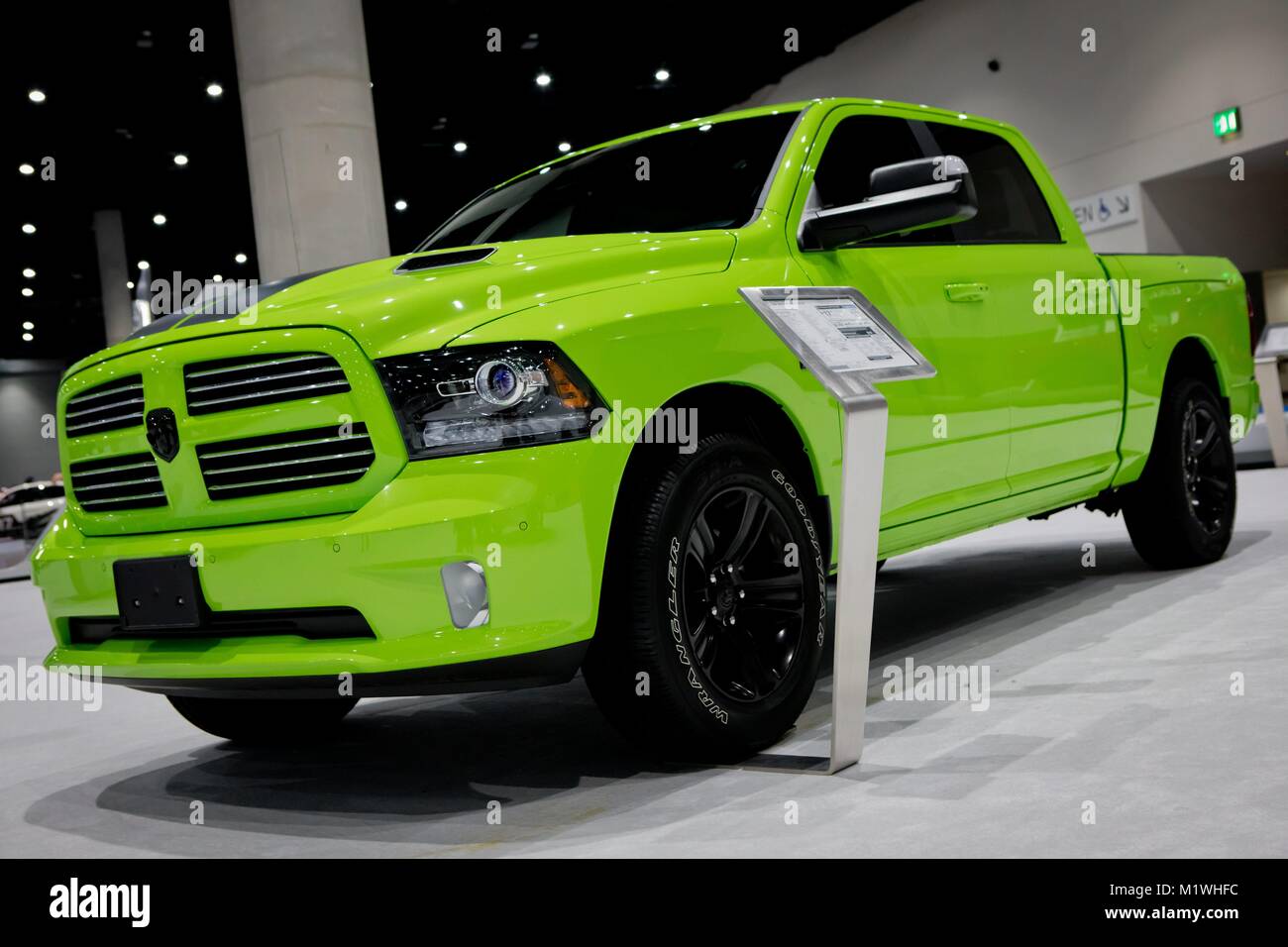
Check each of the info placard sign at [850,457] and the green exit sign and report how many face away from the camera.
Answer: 0

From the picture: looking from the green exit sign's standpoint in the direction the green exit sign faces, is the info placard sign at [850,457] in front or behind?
in front

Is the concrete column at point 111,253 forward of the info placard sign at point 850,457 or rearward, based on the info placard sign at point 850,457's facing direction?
rearward

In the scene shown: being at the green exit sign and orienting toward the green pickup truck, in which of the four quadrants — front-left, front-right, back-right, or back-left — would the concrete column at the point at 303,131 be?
front-right

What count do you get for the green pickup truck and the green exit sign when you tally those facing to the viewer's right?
0

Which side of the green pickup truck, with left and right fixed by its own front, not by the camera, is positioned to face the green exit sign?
back

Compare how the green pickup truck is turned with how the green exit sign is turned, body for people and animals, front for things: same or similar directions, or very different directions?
same or similar directions

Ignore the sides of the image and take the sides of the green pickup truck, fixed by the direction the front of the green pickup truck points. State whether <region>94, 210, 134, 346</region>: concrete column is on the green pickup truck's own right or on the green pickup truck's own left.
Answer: on the green pickup truck's own right

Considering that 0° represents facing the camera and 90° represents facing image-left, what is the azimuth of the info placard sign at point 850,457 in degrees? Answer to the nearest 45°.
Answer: approximately 315°

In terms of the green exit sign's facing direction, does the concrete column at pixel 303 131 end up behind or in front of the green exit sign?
in front

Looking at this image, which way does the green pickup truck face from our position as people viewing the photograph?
facing the viewer and to the left of the viewer

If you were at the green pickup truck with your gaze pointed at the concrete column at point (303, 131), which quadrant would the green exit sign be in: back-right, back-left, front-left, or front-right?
front-right

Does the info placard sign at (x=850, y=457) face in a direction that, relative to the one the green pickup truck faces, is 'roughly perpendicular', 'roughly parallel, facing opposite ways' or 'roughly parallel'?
roughly perpendicular
